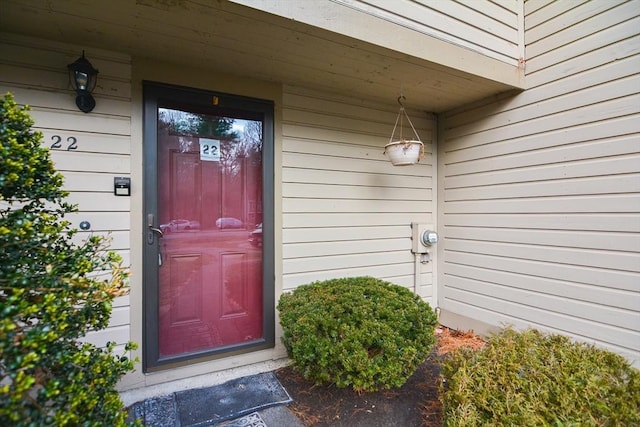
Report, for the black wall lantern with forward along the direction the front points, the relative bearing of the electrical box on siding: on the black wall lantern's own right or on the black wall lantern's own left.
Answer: on the black wall lantern's own left

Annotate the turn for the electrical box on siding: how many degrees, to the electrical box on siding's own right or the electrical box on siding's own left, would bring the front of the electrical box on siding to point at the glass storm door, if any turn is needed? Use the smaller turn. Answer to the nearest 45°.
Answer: approximately 90° to the electrical box on siding's own right

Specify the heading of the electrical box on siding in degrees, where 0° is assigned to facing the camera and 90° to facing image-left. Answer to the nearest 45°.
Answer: approximately 315°

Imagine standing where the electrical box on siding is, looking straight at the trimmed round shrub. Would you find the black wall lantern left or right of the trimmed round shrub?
right

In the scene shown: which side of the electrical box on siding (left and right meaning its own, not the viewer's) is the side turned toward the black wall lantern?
right

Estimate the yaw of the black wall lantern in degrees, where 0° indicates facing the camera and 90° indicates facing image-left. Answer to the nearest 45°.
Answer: approximately 0°

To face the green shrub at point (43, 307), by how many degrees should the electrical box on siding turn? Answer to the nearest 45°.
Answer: approximately 90° to its right
